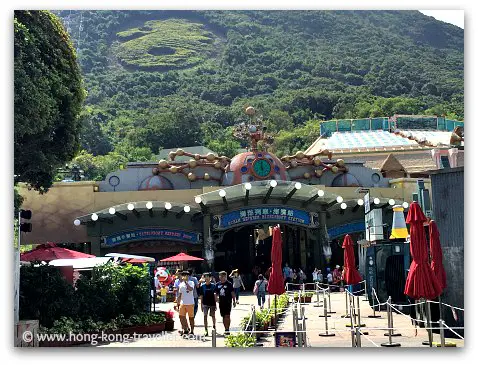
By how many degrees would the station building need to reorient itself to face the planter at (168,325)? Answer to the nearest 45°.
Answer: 0° — it already faces it

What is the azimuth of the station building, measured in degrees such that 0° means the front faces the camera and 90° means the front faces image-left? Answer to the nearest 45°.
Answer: approximately 0°

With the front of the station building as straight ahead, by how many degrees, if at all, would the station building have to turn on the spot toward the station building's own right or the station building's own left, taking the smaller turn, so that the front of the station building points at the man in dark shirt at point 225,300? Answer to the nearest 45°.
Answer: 0° — it already faces them

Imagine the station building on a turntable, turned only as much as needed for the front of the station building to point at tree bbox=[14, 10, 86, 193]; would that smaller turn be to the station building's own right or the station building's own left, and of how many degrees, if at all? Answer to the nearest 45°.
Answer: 0° — it already faces it

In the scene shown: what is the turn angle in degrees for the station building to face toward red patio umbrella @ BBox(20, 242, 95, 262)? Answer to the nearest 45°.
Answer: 0° — it already faces it

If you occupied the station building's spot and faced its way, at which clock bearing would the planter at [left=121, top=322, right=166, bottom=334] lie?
The planter is roughly at 12 o'clock from the station building.

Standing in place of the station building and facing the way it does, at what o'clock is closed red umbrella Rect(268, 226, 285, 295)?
The closed red umbrella is roughly at 12 o'clock from the station building.
